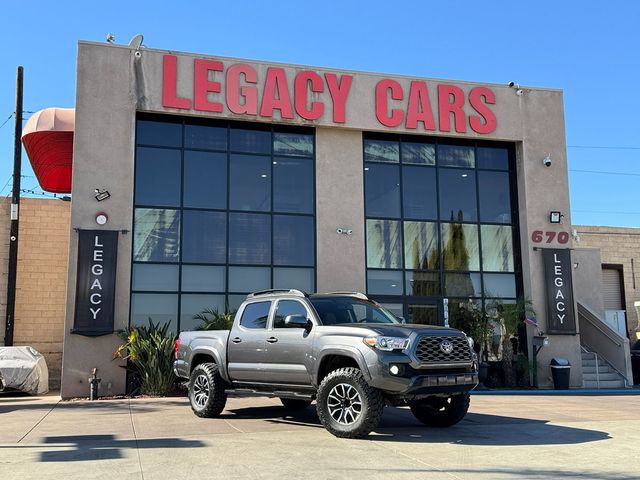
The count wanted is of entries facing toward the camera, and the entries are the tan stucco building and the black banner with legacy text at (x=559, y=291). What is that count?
2

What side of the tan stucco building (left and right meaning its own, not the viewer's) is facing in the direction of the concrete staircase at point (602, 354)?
left

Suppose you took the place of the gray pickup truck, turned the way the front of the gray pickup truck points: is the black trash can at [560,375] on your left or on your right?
on your left

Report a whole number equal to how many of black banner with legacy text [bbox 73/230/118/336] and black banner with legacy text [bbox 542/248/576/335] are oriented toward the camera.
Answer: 2

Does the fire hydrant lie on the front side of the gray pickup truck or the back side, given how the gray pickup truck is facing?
on the back side

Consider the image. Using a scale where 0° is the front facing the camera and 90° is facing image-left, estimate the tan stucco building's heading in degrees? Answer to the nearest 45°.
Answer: approximately 0°

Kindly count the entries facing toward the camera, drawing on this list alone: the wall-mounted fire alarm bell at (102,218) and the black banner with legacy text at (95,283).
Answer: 2

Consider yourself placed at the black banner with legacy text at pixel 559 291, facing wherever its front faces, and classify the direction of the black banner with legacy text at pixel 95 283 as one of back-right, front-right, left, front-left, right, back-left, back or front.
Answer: front-right
